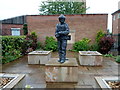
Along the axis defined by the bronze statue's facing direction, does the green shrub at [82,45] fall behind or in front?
behind

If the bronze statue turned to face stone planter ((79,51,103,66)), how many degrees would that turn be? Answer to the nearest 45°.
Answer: approximately 135° to its left

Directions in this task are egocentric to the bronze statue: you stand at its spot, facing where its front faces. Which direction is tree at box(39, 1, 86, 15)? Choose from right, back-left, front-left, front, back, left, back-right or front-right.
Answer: back

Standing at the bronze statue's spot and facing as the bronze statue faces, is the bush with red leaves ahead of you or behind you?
behind

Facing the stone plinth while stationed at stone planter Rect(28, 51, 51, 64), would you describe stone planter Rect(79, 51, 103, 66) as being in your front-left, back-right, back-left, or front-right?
front-left

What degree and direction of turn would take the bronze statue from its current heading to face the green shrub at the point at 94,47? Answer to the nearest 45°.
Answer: approximately 180°

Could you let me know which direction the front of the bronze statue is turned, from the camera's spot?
facing the viewer

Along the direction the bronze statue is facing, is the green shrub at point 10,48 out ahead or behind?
behind

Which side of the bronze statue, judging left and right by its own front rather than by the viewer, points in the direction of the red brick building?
back

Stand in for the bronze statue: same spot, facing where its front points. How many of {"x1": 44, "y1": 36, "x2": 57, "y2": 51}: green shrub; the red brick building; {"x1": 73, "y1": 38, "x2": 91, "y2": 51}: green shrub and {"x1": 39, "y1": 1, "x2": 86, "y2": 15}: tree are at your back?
4
